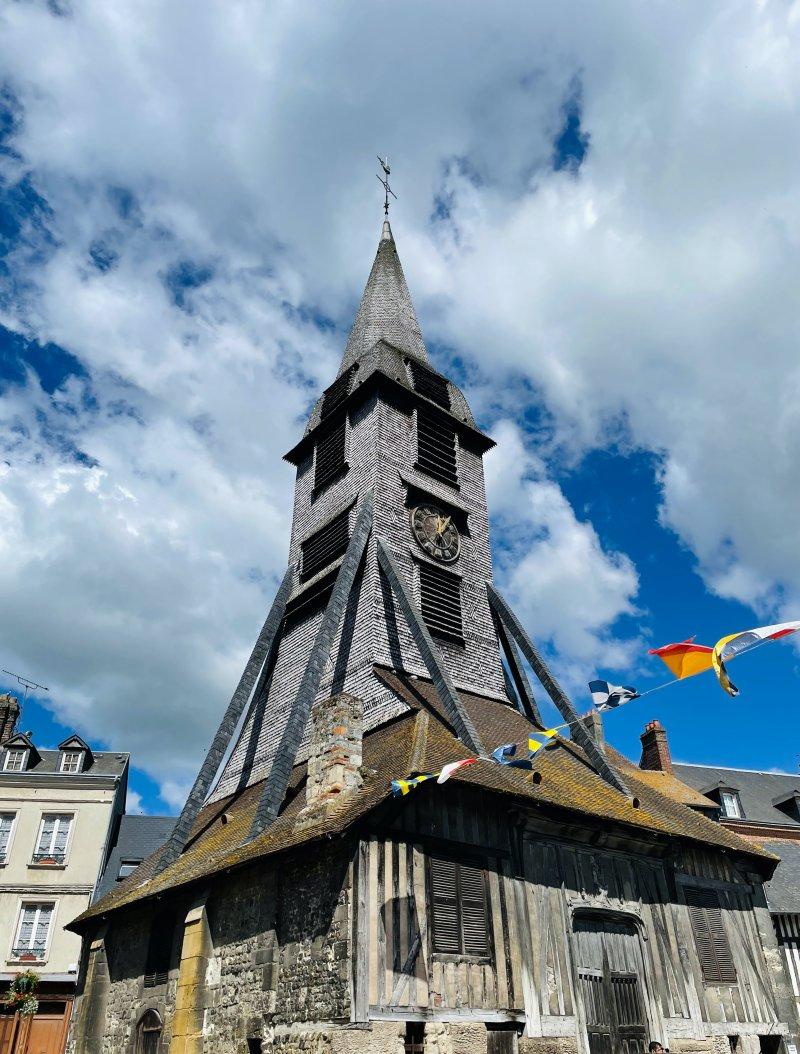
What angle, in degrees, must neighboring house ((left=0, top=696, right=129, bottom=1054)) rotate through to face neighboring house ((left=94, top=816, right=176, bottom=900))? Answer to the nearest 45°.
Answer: approximately 135° to its left

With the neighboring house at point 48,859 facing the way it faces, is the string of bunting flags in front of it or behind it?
in front

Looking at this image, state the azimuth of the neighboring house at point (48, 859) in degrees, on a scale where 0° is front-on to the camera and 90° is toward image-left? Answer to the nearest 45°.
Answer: approximately 0°

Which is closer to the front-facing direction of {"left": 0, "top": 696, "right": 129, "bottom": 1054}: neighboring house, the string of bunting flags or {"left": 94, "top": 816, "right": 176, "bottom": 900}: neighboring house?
the string of bunting flags

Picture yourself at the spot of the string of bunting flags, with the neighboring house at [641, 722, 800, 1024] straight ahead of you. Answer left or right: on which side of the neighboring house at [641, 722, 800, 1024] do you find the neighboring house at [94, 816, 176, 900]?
left

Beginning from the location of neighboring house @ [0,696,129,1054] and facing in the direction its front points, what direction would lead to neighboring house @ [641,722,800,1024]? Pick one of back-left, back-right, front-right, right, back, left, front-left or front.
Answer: left

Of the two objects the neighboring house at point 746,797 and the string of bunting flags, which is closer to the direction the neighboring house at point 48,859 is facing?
the string of bunting flags
